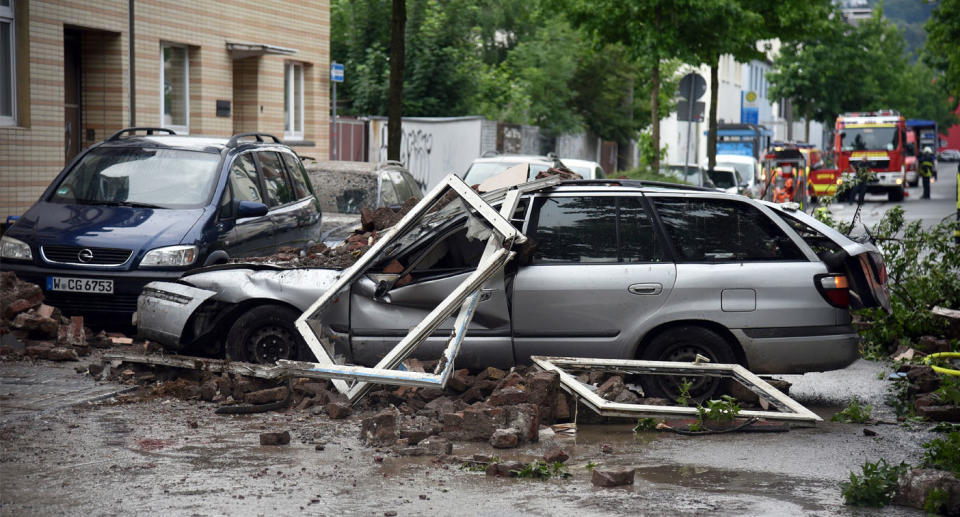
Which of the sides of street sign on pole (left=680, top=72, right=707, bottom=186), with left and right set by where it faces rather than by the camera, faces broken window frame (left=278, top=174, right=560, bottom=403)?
back

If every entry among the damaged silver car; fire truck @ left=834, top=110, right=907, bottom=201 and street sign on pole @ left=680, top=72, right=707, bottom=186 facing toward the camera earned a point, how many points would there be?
1

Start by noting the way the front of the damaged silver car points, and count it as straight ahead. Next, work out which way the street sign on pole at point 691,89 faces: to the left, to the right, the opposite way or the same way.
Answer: to the right

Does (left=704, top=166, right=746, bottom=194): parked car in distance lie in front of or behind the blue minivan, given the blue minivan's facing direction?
behind

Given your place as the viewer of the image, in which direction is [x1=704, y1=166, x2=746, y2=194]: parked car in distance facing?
facing the viewer and to the left of the viewer

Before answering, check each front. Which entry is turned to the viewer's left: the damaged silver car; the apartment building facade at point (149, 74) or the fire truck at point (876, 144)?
the damaged silver car

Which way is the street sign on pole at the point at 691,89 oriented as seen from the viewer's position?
away from the camera

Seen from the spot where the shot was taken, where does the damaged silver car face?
facing to the left of the viewer

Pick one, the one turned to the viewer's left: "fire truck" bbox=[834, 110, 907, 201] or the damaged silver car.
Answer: the damaged silver car

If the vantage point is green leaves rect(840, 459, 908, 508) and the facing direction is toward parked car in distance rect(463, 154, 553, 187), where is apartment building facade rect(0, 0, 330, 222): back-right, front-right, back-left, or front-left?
front-left

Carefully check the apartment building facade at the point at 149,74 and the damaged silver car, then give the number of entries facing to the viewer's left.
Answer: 1
